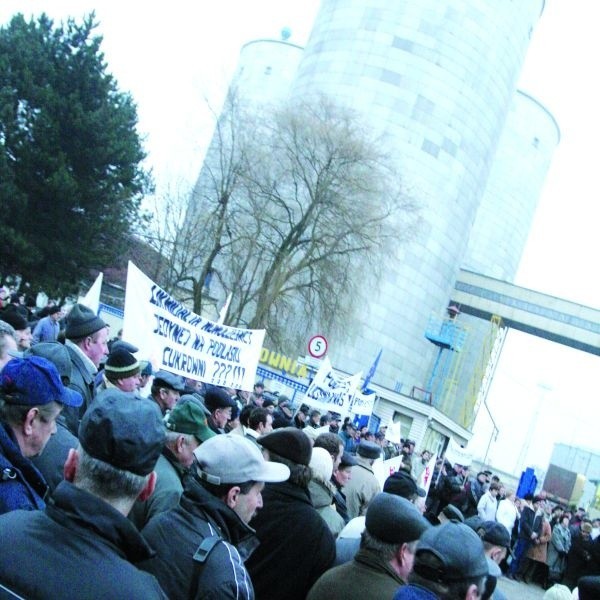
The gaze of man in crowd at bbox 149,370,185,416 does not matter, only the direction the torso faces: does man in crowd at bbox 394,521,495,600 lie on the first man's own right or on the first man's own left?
on the first man's own right

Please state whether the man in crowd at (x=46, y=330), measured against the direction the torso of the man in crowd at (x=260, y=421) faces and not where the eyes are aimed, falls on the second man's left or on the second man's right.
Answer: on the second man's left

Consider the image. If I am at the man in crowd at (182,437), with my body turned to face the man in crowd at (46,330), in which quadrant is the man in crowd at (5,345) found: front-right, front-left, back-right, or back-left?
front-left

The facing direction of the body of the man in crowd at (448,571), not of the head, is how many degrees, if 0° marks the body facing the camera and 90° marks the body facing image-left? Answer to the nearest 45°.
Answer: approximately 225°

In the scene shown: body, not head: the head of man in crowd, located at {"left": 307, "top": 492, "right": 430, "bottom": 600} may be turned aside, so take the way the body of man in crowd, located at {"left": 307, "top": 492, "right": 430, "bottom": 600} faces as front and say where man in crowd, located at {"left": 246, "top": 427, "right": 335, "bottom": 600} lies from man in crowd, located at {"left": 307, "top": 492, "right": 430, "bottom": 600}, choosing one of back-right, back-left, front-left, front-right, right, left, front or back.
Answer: left

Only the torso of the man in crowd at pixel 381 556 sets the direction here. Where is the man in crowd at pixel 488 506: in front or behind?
in front
